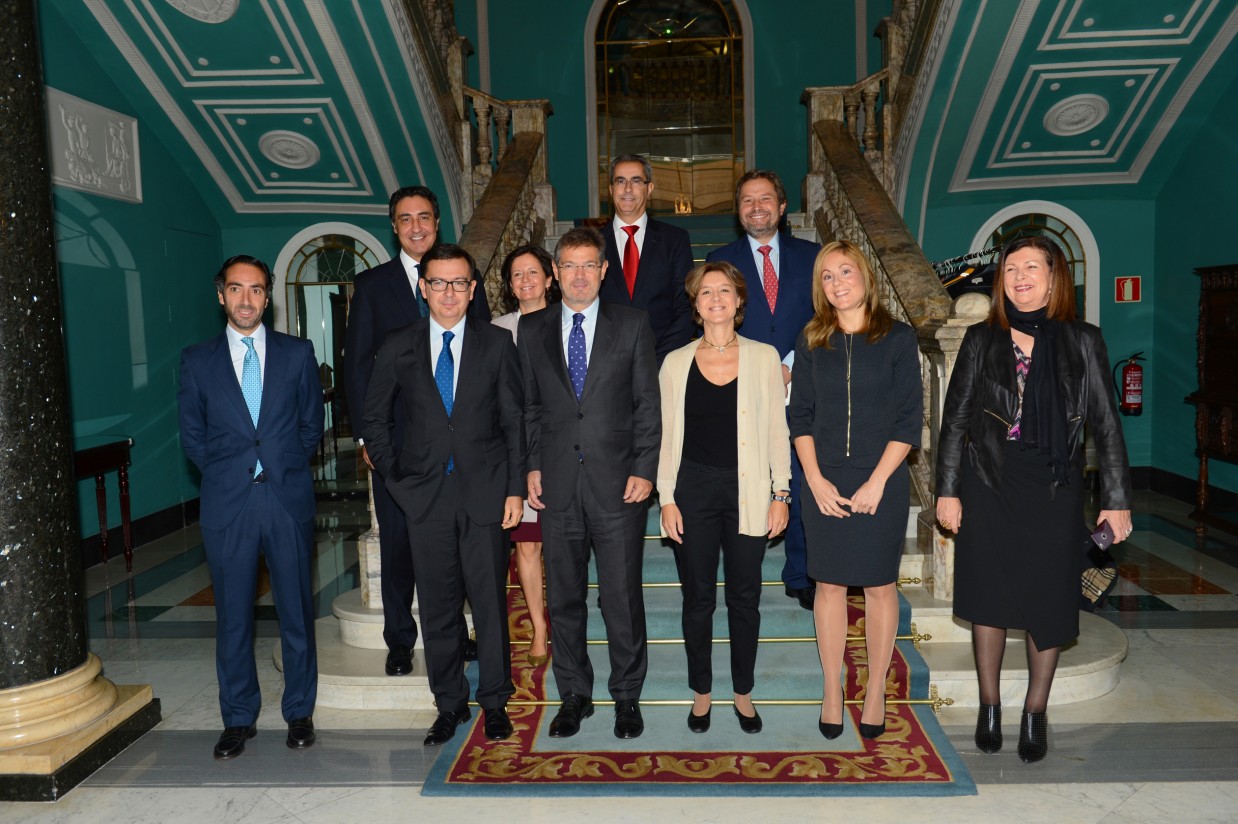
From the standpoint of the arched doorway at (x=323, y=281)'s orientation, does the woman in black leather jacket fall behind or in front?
in front

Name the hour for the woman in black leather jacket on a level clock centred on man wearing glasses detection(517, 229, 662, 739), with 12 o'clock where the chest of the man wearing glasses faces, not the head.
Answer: The woman in black leather jacket is roughly at 9 o'clock from the man wearing glasses.

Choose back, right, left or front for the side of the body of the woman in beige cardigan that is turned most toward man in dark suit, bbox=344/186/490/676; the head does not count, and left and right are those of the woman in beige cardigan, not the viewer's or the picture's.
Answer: right

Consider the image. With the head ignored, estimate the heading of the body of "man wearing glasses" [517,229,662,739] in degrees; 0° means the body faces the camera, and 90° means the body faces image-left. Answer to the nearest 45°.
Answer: approximately 0°

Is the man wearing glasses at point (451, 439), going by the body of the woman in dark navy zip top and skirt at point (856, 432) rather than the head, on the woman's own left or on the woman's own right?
on the woman's own right

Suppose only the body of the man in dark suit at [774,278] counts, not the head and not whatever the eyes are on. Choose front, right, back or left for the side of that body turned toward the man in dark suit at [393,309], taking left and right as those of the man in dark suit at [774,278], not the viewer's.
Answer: right

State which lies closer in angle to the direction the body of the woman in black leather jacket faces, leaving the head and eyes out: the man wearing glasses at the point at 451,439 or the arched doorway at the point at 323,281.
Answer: the man wearing glasses

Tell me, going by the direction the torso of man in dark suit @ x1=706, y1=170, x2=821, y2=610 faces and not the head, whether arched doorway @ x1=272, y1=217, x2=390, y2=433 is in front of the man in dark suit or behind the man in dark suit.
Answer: behind

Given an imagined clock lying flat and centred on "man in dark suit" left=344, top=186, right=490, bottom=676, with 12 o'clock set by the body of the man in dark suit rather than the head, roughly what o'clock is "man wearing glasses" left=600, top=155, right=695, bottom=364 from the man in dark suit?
The man wearing glasses is roughly at 9 o'clock from the man in dark suit.

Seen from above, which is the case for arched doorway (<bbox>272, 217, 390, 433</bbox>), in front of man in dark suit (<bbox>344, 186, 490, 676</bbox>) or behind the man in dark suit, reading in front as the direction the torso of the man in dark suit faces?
behind

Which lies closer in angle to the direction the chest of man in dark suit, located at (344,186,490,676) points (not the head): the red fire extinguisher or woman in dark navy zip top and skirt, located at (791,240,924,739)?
the woman in dark navy zip top and skirt

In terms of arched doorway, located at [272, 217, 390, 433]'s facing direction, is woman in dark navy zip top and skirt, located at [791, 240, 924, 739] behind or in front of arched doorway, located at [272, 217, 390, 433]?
in front
